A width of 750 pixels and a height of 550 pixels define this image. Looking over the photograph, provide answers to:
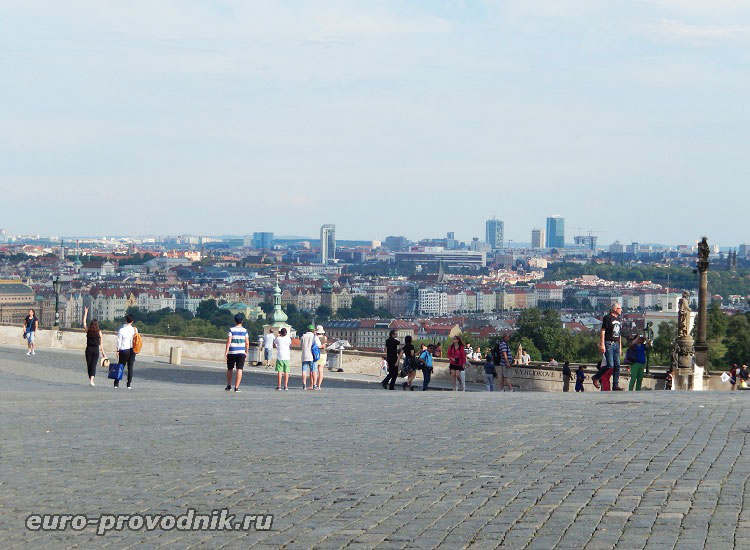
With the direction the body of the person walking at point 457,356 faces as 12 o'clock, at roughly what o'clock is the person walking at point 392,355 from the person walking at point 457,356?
the person walking at point 392,355 is roughly at 2 o'clock from the person walking at point 457,356.

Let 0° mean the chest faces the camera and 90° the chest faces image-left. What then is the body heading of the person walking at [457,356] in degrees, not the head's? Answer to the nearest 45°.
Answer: approximately 0°

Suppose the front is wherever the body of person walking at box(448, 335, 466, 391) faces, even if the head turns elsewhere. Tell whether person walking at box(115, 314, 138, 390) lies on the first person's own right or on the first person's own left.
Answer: on the first person's own right

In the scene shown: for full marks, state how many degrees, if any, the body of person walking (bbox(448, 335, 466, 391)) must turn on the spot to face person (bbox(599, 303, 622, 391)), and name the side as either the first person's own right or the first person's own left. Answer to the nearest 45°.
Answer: approximately 45° to the first person's own left

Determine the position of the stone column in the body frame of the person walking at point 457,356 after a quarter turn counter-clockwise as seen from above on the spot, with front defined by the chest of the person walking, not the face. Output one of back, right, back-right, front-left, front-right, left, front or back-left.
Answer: front-left

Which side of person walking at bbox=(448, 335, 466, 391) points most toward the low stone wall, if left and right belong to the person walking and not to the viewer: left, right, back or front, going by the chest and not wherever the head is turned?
back

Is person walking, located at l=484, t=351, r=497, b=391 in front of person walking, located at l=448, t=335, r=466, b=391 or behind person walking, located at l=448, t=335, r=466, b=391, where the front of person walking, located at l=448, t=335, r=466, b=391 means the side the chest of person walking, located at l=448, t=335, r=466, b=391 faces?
behind
